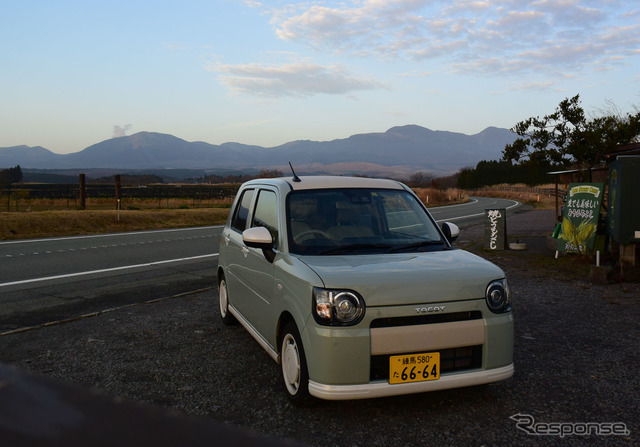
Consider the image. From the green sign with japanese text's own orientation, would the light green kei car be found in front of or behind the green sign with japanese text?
in front

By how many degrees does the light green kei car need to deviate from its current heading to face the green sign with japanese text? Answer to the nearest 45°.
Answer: approximately 90° to its left

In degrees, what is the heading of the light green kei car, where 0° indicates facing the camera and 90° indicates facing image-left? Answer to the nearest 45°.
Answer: approximately 315°

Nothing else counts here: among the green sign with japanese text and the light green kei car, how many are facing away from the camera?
0

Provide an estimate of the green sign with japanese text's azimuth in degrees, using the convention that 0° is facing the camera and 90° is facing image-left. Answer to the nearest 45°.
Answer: approximately 0°
